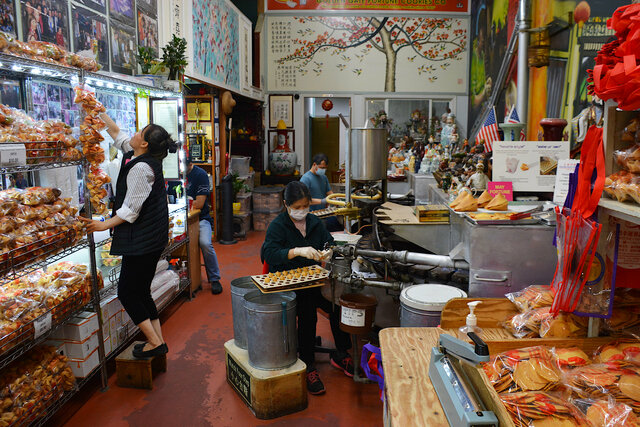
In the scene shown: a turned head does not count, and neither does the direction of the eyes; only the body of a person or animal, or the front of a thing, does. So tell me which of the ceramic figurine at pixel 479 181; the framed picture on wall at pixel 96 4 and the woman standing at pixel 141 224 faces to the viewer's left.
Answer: the woman standing

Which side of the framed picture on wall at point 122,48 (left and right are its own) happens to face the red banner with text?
left

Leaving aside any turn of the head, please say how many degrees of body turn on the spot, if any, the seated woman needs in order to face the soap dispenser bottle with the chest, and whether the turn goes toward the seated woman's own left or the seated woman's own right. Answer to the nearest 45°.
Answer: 0° — they already face it

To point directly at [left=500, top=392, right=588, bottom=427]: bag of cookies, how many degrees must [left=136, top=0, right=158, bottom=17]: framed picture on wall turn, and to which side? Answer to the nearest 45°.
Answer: approximately 45° to its right

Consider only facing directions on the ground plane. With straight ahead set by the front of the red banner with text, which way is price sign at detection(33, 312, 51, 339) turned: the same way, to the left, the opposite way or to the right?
to the left

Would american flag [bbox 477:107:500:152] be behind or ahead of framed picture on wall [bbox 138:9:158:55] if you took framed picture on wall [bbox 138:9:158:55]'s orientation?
ahead

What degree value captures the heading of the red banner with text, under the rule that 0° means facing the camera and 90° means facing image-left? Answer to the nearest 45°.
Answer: approximately 0°

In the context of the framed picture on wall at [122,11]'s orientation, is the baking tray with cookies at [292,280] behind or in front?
in front
